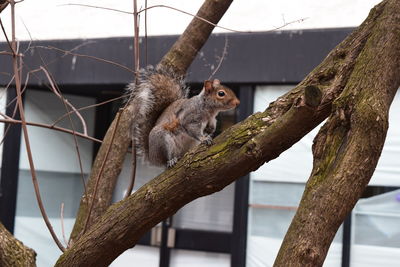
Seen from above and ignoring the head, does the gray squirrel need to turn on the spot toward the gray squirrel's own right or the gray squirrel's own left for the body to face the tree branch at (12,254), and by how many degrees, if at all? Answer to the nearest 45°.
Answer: approximately 135° to the gray squirrel's own right

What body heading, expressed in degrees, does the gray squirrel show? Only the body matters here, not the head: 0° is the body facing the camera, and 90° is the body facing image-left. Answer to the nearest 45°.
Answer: approximately 270°
